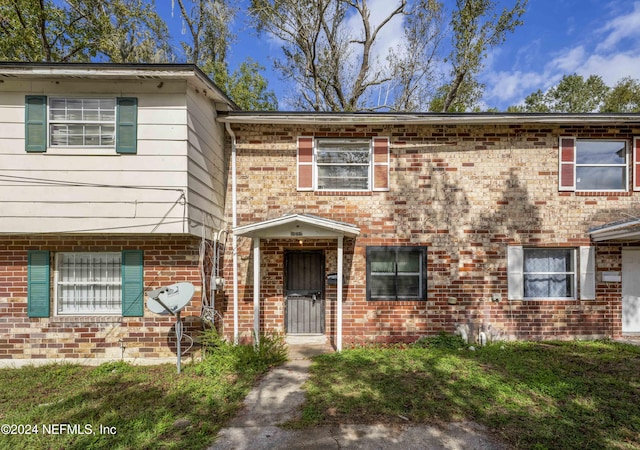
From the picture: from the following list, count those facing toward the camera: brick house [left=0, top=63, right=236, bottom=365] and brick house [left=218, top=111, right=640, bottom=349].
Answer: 2

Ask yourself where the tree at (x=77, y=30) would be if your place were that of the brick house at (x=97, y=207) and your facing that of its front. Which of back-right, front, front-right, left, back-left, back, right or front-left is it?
back

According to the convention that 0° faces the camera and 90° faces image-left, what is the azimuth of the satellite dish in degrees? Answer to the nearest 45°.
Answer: approximately 45°

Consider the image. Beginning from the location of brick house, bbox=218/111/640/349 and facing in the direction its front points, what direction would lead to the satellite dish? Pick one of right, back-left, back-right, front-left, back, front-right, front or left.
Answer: front-right

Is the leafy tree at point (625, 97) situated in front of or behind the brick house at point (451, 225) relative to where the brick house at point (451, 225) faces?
behind
